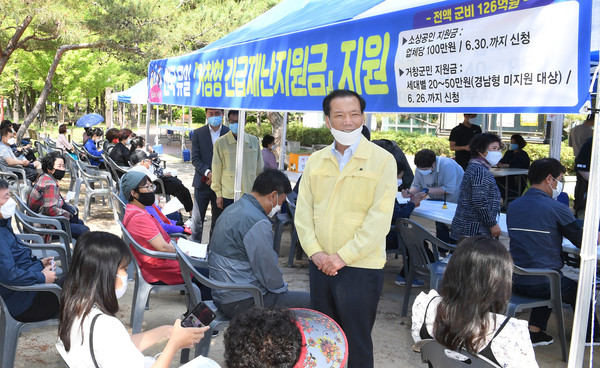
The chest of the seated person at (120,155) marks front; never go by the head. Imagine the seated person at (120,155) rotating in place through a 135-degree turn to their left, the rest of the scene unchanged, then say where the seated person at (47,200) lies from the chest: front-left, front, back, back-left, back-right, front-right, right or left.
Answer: back-left

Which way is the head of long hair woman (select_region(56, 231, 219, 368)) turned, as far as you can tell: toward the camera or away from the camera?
away from the camera

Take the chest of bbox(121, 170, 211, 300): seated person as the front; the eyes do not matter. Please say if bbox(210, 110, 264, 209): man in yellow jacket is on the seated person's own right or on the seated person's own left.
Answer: on the seated person's own left

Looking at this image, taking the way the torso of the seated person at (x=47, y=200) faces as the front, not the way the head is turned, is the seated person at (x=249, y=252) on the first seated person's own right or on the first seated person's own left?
on the first seated person's own right

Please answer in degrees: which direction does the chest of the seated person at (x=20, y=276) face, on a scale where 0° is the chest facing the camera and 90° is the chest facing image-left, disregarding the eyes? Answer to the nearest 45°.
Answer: approximately 270°

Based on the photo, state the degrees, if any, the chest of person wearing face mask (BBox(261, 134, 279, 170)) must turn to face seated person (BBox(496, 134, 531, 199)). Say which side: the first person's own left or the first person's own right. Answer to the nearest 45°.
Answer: approximately 45° to the first person's own left

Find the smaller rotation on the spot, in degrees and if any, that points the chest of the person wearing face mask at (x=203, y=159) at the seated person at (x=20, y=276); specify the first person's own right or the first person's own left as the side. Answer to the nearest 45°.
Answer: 0° — they already face them

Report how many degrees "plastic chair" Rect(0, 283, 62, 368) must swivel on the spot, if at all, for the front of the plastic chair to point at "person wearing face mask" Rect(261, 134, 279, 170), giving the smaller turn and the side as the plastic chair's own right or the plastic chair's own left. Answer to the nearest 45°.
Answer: approximately 45° to the plastic chair's own left

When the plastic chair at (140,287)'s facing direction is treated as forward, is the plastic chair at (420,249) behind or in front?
in front

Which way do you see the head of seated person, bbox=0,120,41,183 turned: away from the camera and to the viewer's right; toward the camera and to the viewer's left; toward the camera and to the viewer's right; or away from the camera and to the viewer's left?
toward the camera and to the viewer's right
